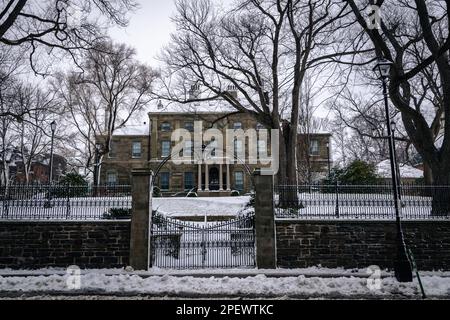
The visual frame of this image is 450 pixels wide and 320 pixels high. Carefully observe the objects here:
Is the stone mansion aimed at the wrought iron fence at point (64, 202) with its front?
yes

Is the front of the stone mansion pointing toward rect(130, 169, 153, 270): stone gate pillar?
yes

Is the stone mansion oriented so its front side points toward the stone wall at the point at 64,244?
yes

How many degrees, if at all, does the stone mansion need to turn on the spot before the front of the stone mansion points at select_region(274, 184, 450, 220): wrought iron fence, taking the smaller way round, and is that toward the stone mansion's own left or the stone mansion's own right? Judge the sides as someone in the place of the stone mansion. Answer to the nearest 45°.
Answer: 0° — it already faces it

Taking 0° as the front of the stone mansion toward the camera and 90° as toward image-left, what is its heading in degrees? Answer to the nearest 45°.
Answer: approximately 0°

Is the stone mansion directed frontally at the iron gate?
yes
